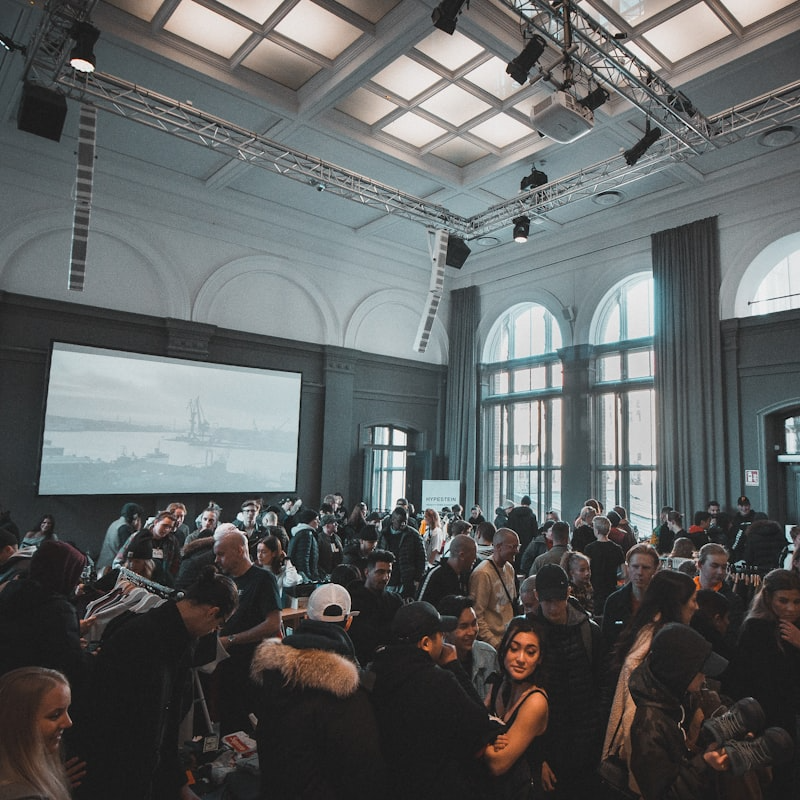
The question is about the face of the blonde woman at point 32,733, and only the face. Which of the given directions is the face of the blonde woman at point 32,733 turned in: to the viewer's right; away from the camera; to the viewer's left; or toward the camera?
to the viewer's right

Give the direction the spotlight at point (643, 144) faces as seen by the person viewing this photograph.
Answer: facing to the left of the viewer

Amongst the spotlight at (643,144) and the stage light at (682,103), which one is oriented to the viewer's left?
the spotlight

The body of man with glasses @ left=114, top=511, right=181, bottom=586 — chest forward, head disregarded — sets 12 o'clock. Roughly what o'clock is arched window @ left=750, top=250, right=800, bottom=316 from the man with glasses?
The arched window is roughly at 9 o'clock from the man with glasses.

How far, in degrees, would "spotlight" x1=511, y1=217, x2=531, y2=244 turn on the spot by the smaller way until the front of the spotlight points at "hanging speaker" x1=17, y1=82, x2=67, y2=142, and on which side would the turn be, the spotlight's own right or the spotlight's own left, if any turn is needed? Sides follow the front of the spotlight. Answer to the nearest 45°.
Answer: approximately 45° to the spotlight's own right

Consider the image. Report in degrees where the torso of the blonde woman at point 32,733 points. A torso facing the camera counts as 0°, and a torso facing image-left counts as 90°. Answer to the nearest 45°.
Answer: approximately 270°

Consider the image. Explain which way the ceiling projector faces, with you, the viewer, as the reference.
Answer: facing away from the viewer and to the left of the viewer

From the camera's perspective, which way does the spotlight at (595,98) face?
to the viewer's left

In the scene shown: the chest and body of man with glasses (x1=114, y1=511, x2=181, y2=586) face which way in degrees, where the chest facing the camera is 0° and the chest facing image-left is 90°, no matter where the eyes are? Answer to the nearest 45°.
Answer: approximately 0°

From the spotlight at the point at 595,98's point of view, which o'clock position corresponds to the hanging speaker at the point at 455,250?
The hanging speaker is roughly at 2 o'clock from the spotlight.

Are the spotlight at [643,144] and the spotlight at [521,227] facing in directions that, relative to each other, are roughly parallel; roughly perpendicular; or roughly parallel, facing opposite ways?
roughly perpendicular
